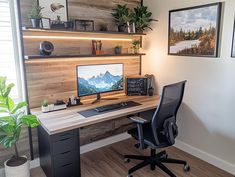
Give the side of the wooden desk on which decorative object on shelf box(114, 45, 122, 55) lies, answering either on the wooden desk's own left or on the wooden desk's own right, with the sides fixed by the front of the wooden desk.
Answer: on the wooden desk's own left

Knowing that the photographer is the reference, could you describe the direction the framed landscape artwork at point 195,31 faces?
facing the viewer and to the left of the viewer

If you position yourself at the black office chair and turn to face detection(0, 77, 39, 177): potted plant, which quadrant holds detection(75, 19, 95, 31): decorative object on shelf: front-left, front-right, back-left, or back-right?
front-right

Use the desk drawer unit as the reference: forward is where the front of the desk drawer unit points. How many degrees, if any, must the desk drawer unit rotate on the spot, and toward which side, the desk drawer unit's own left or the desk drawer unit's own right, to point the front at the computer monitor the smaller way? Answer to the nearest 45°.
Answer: approximately 90° to the desk drawer unit's own left

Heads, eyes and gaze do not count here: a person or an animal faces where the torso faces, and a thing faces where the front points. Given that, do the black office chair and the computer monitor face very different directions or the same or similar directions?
very different directions

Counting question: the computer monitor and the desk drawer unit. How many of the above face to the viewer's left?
0

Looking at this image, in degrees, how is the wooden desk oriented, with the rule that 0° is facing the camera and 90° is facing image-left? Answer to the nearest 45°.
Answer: approximately 315°

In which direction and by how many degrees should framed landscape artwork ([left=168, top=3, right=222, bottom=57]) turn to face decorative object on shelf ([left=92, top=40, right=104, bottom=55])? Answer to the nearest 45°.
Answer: approximately 45° to its right

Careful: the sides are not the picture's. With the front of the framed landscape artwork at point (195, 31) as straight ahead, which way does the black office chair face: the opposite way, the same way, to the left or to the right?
to the right

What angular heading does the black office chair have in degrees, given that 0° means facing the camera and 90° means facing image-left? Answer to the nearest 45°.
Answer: approximately 135°

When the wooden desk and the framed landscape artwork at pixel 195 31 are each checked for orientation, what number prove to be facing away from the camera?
0

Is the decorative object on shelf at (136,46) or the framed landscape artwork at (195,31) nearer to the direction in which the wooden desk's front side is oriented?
the framed landscape artwork

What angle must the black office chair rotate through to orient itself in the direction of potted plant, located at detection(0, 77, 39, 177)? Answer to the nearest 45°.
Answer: approximately 45° to its left
